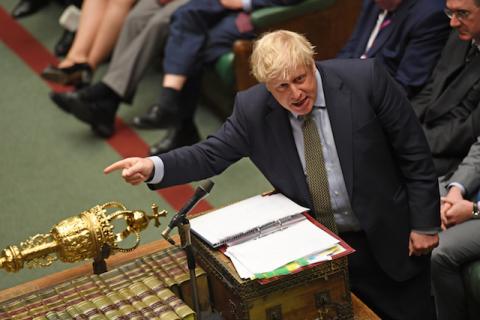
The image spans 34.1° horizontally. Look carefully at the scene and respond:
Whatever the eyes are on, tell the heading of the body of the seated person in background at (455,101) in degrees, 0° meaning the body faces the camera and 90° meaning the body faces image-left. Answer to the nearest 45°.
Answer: approximately 45°

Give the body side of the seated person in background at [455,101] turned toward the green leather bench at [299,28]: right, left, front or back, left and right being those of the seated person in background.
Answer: right

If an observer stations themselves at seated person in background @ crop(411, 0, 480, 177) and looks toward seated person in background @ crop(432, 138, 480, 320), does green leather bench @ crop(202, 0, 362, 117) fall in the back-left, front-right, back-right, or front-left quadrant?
back-right

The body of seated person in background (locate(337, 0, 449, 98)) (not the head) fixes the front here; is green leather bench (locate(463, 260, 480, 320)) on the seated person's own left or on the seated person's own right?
on the seated person's own left

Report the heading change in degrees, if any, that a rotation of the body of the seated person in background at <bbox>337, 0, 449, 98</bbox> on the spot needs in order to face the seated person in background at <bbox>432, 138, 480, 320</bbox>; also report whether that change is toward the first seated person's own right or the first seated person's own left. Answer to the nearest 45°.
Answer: approximately 45° to the first seated person's own left
